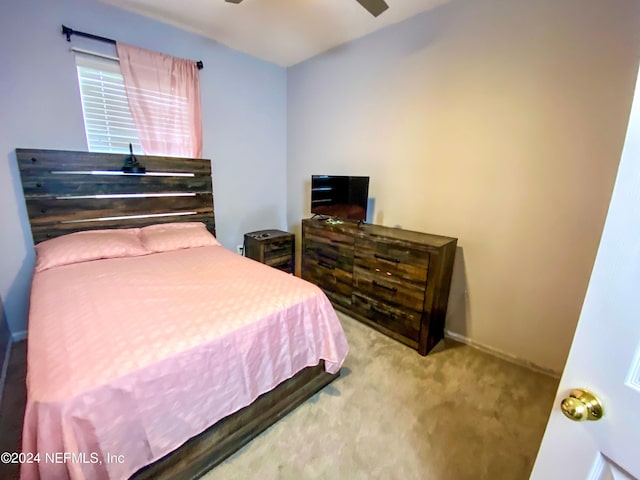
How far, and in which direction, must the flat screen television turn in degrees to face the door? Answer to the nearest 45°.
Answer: approximately 45° to its left

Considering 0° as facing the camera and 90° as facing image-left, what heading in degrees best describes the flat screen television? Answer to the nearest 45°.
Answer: approximately 45°

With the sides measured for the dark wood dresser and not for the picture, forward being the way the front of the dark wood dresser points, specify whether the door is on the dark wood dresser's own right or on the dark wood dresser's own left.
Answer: on the dark wood dresser's own left

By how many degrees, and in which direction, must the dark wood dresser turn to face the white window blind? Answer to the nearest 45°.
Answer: approximately 45° to its right
